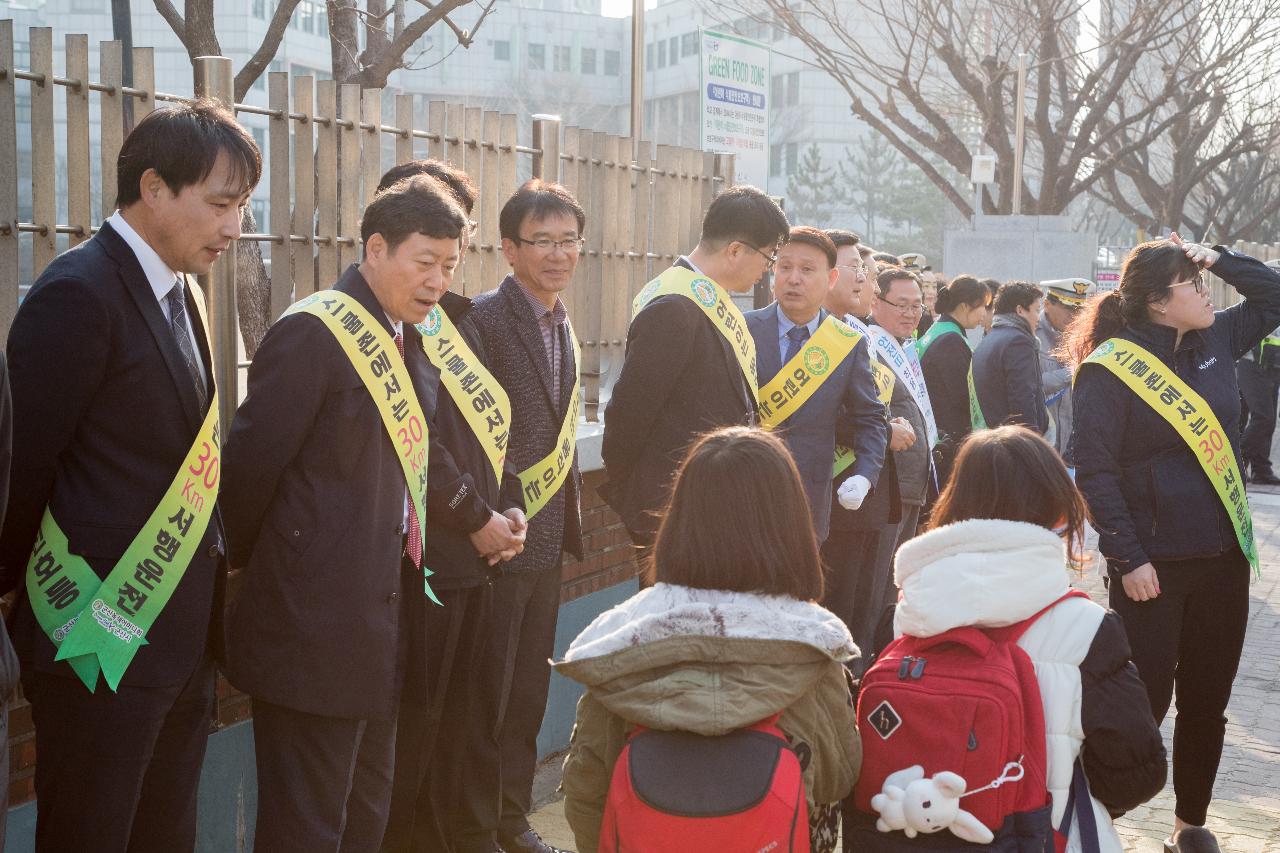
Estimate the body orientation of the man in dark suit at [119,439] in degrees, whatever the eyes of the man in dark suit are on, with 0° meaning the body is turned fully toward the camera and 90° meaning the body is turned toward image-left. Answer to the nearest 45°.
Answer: approximately 315°

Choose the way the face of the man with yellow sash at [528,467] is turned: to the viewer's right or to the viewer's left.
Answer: to the viewer's right

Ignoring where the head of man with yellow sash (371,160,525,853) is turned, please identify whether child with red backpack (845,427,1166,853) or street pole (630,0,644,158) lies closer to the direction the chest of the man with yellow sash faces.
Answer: the child with red backpack

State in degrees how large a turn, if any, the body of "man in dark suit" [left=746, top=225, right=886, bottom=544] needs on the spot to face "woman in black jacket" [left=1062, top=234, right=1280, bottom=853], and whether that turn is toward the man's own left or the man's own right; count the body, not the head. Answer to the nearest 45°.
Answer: approximately 90° to the man's own left

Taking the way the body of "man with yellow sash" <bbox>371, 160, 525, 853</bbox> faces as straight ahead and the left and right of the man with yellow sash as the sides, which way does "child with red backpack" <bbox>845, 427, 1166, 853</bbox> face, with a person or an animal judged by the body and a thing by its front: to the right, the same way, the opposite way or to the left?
to the left

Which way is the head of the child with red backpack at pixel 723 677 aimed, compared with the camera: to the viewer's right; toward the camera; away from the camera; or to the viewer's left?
away from the camera

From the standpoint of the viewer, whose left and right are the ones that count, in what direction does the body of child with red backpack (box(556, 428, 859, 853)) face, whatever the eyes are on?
facing away from the viewer

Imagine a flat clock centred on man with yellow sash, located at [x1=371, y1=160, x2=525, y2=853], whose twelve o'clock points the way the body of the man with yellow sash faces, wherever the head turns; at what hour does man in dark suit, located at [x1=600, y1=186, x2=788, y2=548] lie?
The man in dark suit is roughly at 9 o'clock from the man with yellow sash.

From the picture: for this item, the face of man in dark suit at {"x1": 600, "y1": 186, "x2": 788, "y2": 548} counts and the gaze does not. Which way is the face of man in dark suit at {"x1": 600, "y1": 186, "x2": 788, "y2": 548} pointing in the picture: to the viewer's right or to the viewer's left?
to the viewer's right
